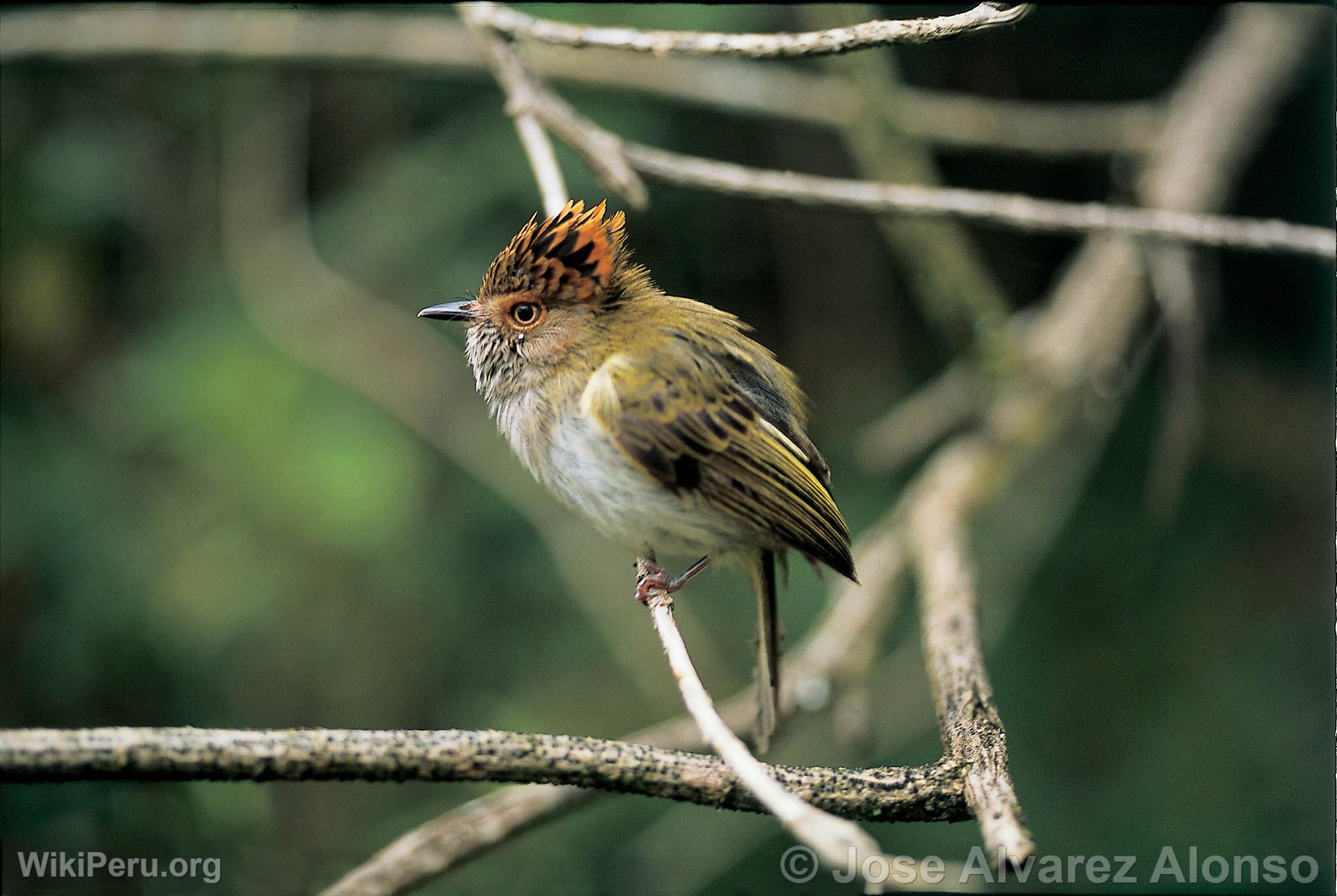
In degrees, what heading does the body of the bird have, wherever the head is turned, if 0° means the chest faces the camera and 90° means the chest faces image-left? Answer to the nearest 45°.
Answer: approximately 90°
